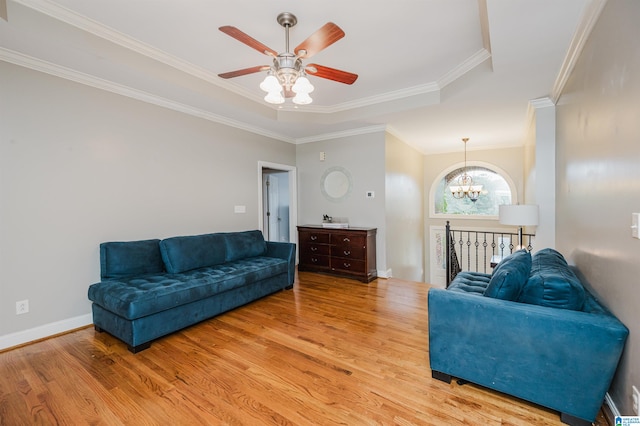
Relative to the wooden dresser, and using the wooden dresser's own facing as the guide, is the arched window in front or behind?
behind

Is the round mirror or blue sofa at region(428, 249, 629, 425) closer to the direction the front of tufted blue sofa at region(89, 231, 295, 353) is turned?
the blue sofa

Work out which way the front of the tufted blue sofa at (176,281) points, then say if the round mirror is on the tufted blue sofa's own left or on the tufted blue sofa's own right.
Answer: on the tufted blue sofa's own left

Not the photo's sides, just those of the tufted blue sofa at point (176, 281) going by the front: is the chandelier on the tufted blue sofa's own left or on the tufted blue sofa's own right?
on the tufted blue sofa's own left

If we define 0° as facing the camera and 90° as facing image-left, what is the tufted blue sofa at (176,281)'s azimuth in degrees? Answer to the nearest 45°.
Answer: approximately 315°

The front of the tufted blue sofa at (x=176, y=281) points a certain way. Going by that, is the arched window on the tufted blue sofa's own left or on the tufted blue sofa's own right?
on the tufted blue sofa's own left

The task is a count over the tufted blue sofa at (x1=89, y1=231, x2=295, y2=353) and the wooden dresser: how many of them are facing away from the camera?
0

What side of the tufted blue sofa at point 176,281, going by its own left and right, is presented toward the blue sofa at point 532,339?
front

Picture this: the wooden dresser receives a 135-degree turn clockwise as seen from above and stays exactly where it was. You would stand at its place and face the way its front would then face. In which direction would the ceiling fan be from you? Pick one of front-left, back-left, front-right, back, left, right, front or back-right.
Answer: back

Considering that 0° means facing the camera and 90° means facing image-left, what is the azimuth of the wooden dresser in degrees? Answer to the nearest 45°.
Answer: approximately 45°

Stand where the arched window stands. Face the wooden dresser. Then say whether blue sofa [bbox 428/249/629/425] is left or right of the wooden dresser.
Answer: left
